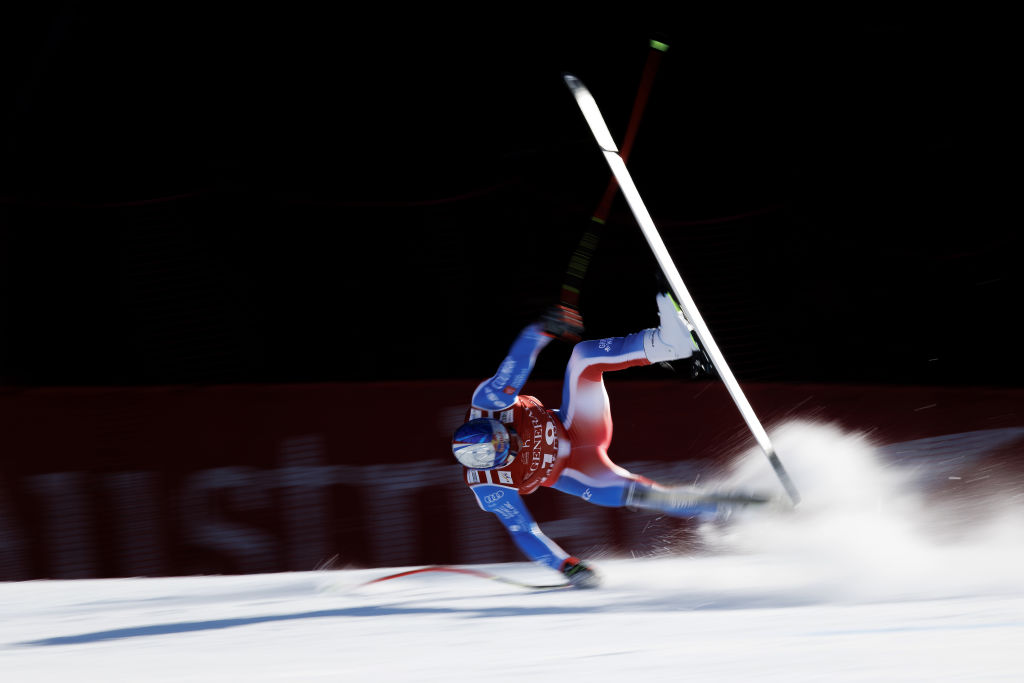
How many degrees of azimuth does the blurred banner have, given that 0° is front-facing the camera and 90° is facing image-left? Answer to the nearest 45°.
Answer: approximately 0°
